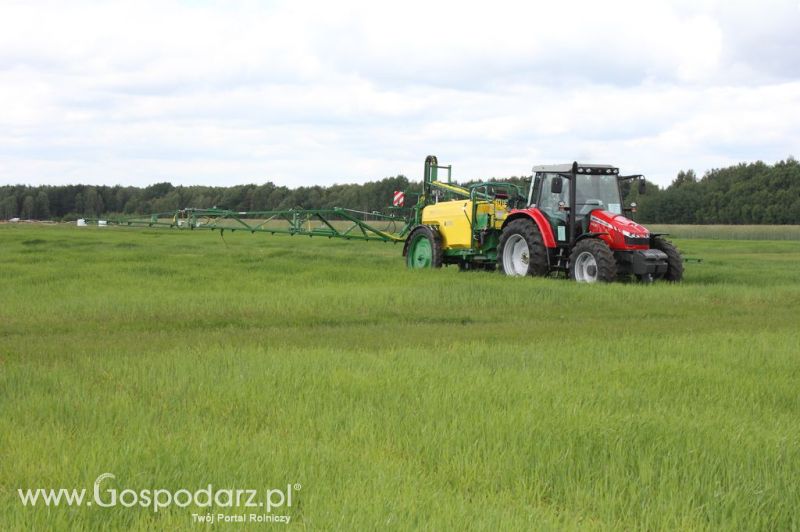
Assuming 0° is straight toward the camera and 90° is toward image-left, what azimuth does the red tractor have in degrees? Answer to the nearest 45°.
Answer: approximately 315°
